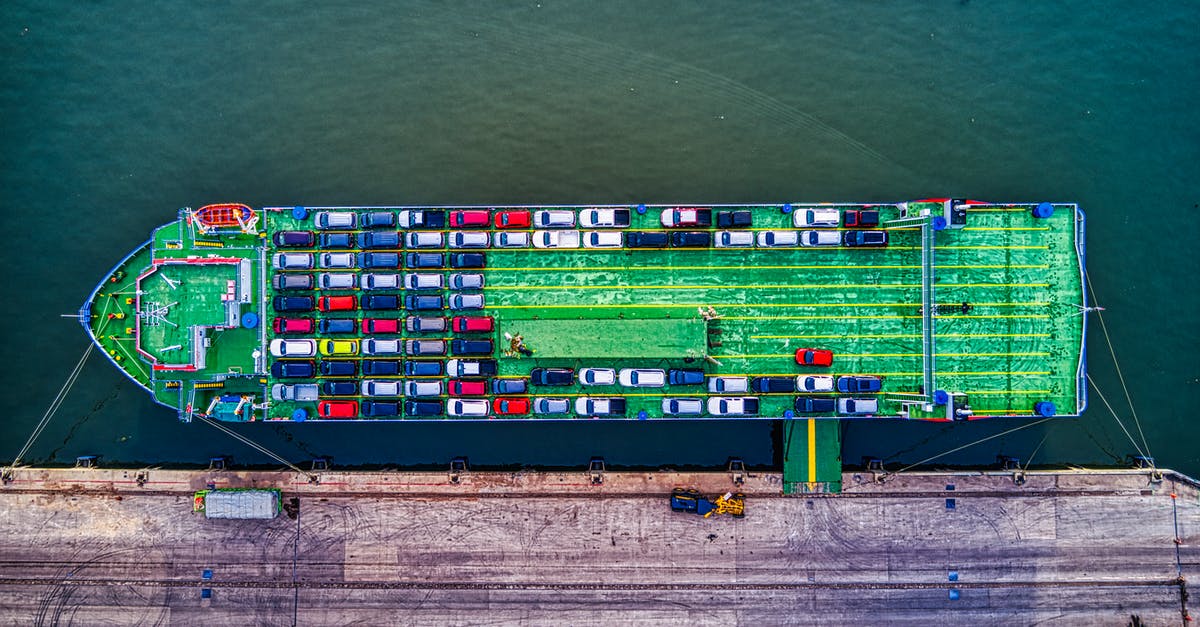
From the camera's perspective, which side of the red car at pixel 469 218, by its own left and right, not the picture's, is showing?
left

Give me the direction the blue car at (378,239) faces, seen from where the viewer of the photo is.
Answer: facing to the left of the viewer

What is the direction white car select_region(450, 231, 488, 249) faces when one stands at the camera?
facing to the left of the viewer

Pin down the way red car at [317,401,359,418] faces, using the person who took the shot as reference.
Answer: facing to the left of the viewer

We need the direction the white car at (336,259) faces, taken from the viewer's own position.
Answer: facing to the left of the viewer

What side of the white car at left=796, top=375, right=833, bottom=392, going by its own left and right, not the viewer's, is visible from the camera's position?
left

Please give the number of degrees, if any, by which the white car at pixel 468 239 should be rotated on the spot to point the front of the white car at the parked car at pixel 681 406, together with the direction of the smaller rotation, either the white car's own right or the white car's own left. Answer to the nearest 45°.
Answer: approximately 180°

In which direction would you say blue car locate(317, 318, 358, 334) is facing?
to the viewer's left

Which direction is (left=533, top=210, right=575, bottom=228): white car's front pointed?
to the viewer's left

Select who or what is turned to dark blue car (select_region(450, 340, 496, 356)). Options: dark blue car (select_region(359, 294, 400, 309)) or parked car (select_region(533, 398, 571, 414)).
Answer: the parked car

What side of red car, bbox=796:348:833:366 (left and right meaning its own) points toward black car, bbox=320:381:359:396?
front

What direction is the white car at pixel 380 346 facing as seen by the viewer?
to the viewer's left

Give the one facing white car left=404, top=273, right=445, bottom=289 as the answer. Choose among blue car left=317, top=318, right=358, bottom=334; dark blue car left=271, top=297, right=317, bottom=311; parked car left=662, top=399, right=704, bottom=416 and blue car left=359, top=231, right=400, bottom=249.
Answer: the parked car

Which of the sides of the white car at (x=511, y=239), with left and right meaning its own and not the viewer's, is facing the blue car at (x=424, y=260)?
front

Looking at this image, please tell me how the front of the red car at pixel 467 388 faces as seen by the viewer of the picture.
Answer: facing to the left of the viewer

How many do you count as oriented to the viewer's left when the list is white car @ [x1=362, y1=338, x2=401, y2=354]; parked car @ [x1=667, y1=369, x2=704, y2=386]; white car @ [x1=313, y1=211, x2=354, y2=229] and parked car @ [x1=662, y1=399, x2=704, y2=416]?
4

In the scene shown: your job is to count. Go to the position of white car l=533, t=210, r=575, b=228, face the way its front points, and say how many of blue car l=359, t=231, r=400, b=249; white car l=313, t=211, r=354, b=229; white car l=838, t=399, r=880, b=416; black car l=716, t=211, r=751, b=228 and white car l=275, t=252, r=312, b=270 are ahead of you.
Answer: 3

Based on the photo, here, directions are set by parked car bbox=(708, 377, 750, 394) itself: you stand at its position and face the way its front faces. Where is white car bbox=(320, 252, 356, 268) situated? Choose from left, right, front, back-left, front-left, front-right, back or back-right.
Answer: front

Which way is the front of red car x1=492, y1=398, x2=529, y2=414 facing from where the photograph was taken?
facing to the left of the viewer
